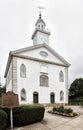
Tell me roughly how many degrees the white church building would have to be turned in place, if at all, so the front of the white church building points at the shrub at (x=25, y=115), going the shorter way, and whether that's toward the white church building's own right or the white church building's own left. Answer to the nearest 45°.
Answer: approximately 45° to the white church building's own right

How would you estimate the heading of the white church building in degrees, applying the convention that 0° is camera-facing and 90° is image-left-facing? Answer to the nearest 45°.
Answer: approximately 315°
